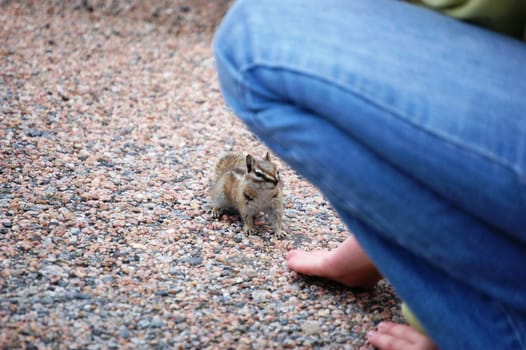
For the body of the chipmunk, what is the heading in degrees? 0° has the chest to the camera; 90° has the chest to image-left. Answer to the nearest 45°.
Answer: approximately 315°
